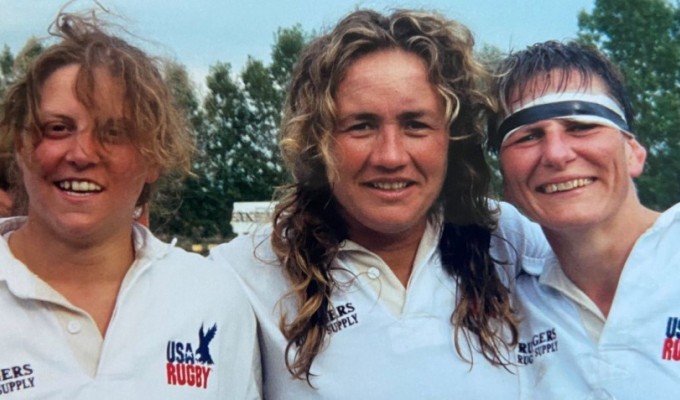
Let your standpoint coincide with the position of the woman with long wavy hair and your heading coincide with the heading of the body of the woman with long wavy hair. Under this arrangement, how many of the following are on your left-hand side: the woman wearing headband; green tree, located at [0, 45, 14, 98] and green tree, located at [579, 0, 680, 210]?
2

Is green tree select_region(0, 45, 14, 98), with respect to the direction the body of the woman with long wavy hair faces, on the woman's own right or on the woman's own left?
on the woman's own right

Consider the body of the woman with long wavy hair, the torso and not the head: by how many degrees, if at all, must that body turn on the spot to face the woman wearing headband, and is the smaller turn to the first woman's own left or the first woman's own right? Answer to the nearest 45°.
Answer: approximately 90° to the first woman's own left

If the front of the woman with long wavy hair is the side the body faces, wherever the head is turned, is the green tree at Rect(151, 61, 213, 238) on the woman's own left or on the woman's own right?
on the woman's own right

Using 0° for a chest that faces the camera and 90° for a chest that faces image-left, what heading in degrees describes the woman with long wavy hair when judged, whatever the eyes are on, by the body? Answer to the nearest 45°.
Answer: approximately 0°
